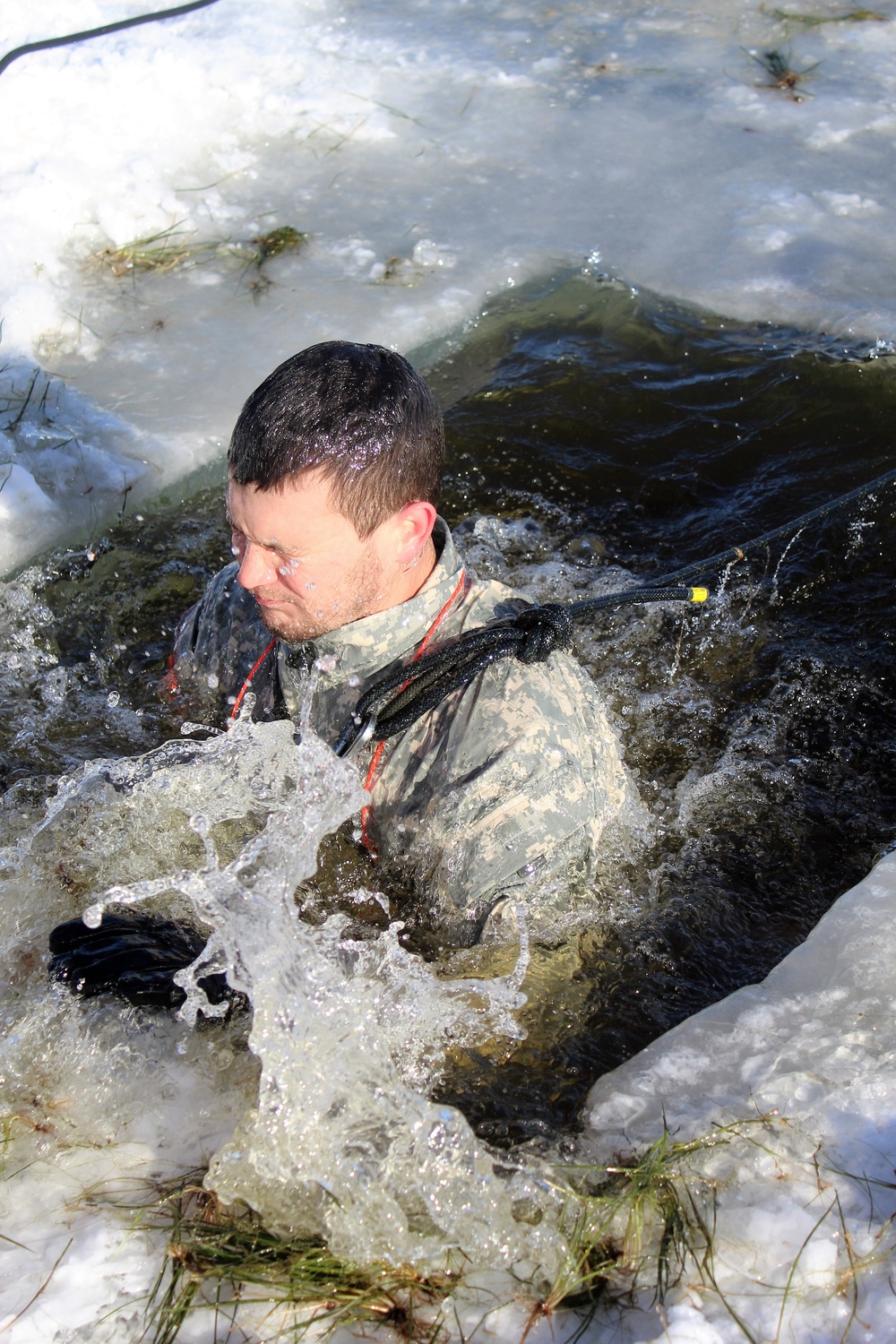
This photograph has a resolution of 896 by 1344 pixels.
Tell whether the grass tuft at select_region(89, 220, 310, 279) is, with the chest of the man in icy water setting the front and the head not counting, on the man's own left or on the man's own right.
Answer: on the man's own right

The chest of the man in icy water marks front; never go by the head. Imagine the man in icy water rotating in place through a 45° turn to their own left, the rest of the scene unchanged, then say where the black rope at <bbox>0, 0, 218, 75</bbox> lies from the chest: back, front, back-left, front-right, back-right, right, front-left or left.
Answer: back

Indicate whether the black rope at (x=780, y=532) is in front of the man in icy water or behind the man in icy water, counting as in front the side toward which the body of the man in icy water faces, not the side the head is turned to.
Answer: behind

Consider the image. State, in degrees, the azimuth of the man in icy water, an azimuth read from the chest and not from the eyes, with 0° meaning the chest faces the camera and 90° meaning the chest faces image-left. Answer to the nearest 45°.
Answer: approximately 45°
